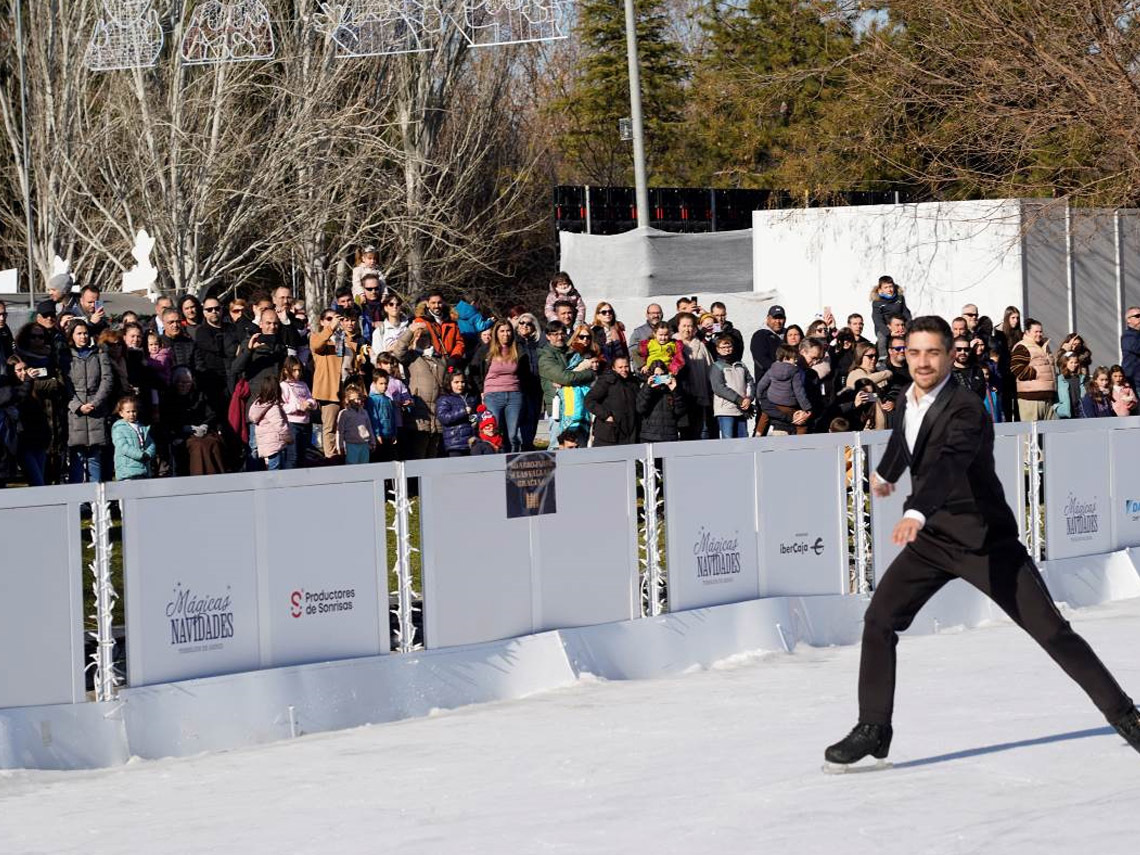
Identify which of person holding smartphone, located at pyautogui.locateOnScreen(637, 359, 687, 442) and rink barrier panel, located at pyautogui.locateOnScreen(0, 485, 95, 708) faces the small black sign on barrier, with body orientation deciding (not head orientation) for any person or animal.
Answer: the person holding smartphone

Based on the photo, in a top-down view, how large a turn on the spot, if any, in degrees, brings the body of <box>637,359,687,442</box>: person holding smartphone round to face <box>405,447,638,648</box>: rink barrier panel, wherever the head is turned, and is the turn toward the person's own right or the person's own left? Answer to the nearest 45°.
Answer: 0° — they already face it

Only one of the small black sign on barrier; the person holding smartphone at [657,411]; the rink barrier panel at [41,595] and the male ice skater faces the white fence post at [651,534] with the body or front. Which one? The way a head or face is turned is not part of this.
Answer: the person holding smartphone

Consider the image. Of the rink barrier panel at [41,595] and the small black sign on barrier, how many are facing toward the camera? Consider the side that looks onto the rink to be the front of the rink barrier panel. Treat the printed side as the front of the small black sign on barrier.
2

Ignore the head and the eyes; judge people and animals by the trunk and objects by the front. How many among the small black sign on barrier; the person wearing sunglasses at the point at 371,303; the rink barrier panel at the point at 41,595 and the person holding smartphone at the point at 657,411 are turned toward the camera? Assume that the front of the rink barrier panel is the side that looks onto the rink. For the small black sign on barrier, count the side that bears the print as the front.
4

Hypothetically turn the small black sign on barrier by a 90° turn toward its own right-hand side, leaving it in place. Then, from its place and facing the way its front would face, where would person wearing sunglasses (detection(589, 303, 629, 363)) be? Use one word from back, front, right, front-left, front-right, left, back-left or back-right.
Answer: right

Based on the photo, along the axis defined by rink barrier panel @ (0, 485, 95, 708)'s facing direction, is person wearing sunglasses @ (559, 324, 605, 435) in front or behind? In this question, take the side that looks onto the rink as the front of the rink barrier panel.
behind

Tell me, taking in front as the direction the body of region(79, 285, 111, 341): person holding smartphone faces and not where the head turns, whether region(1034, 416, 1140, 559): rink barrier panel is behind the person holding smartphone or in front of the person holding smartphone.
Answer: in front

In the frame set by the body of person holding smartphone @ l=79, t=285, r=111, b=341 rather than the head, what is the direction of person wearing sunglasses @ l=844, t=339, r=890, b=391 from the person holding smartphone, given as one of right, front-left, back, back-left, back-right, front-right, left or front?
front-left

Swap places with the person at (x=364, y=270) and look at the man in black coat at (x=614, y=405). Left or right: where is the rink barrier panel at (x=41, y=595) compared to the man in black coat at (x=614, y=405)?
right

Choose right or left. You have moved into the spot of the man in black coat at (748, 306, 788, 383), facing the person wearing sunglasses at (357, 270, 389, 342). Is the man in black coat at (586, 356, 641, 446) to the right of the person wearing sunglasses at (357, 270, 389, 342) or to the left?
left

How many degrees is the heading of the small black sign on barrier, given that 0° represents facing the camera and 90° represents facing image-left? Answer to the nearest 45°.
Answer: approximately 0°

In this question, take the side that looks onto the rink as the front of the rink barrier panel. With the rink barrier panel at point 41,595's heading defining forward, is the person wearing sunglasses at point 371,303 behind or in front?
behind
